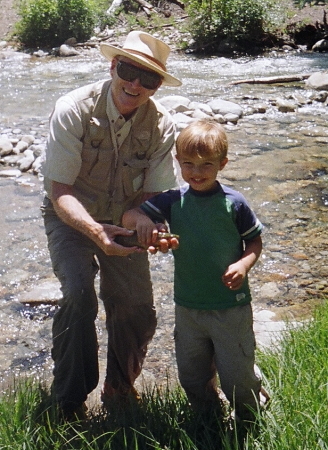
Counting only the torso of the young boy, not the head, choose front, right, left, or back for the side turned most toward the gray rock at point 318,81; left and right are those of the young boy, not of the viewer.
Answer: back

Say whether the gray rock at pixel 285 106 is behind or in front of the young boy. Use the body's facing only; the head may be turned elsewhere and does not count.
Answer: behind

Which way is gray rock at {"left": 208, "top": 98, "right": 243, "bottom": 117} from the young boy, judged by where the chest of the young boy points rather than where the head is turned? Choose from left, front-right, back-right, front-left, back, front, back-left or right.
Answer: back

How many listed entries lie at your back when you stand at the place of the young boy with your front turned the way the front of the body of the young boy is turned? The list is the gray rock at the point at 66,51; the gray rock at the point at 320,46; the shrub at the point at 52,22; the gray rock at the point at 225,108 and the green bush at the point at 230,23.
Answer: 5

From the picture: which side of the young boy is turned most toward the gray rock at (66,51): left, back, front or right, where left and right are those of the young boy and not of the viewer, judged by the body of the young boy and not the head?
back

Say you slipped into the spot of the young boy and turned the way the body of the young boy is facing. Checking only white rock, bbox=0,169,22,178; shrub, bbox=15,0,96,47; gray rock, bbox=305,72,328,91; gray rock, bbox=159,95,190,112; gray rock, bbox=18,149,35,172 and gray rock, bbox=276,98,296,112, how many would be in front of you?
0

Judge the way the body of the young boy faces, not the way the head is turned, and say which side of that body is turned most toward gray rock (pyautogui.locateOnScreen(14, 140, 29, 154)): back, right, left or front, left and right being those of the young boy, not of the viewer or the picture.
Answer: back

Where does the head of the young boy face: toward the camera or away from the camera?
toward the camera

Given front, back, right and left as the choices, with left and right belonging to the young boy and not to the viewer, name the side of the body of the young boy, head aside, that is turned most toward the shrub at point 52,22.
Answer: back

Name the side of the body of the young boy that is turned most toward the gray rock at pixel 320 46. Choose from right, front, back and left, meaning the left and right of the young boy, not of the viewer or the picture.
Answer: back

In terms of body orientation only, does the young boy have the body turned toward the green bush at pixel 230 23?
no

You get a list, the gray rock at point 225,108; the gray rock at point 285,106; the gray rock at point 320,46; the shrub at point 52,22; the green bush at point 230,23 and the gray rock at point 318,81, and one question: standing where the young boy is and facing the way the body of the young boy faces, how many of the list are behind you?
6

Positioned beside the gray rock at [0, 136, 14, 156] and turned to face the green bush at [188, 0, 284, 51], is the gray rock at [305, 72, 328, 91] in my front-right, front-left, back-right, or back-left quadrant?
front-right

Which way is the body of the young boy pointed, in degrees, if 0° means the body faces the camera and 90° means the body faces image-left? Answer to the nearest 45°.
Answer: approximately 0°

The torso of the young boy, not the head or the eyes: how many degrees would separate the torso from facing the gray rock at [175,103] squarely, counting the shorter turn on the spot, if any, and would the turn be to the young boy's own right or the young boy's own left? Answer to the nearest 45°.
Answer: approximately 180°

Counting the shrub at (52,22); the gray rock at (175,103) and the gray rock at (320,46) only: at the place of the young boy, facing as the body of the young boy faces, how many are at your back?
3

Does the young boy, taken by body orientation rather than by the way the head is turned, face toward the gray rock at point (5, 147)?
no

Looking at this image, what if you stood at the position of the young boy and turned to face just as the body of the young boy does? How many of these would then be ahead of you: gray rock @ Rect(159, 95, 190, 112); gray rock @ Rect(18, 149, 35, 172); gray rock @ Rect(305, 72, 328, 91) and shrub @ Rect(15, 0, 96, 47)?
0

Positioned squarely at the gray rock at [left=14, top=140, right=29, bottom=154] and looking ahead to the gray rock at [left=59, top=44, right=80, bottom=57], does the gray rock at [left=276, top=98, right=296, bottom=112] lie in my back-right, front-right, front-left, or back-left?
front-right
